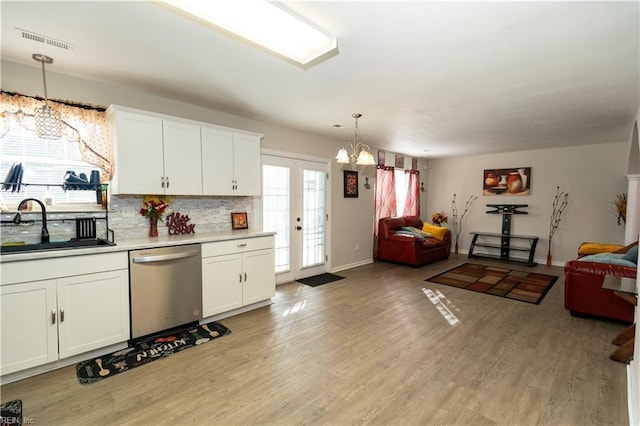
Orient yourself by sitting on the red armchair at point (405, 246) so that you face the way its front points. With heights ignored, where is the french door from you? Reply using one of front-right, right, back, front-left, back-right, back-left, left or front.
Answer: right

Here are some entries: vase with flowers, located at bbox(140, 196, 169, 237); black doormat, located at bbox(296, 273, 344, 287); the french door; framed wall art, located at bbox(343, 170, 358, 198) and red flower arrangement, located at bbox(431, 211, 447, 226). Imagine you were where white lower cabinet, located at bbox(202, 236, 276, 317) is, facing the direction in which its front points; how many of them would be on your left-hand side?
4

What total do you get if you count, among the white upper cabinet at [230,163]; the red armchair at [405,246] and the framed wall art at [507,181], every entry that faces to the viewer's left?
0

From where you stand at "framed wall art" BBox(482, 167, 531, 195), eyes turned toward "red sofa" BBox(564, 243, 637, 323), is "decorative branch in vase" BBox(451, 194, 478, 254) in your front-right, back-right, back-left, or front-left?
back-right

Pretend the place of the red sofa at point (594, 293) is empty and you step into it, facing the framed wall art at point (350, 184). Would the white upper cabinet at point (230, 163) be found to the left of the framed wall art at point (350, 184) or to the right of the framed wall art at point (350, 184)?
left

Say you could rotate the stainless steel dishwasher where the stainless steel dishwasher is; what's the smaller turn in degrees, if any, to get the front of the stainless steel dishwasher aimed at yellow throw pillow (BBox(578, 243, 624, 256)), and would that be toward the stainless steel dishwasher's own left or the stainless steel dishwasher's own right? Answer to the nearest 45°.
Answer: approximately 45° to the stainless steel dishwasher's own left

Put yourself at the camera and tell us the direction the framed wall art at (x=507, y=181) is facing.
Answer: facing the viewer

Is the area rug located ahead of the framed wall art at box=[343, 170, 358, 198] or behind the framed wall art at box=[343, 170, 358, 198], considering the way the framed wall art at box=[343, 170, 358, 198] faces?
ahead

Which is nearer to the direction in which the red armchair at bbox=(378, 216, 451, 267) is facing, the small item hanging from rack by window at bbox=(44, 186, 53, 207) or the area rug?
the area rug

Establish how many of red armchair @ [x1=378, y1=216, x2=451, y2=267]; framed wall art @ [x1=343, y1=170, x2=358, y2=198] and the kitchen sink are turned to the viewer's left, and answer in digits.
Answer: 0

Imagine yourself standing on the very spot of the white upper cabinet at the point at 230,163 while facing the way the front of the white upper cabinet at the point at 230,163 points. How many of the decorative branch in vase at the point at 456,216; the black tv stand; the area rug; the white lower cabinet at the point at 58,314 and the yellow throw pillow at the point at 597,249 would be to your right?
1

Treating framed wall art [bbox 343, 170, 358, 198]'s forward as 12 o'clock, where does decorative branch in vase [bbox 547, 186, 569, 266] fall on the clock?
The decorative branch in vase is roughly at 10 o'clock from the framed wall art.

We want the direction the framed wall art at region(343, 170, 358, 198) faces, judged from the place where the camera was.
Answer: facing the viewer and to the right of the viewer
